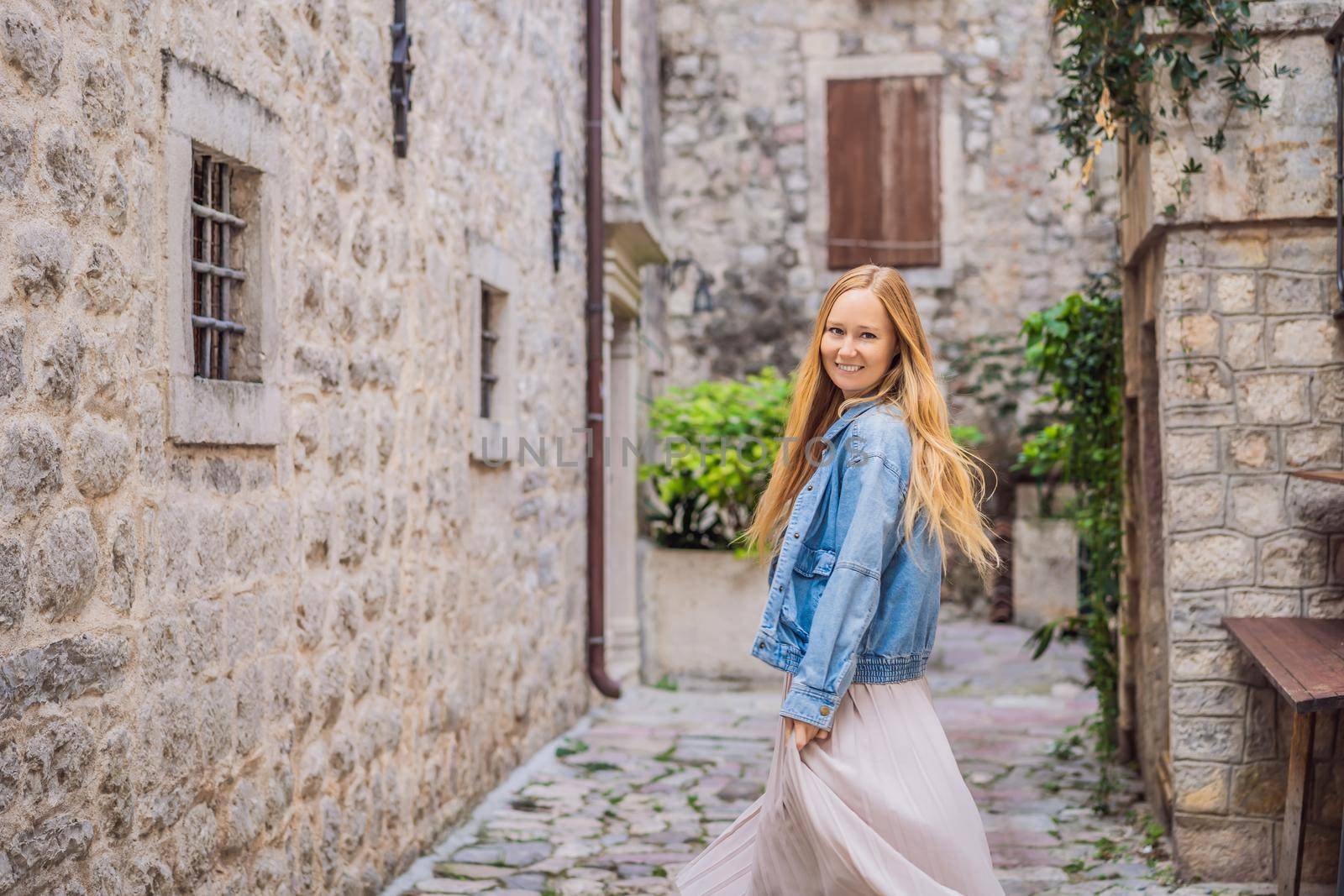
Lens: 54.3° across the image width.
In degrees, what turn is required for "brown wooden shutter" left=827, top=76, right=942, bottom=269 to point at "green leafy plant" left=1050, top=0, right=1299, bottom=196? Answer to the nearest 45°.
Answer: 0° — it already faces it

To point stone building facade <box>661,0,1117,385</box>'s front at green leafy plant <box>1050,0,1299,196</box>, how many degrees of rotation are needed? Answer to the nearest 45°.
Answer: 0° — it already faces it

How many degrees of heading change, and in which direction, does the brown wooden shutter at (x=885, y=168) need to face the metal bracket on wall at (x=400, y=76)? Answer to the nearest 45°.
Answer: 0° — it already faces it

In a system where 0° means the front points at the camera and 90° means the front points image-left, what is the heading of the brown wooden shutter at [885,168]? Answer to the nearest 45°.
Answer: approximately 0°

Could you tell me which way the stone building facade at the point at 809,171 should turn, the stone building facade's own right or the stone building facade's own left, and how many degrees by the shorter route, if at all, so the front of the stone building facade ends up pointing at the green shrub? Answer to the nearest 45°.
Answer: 0° — it already faces it
